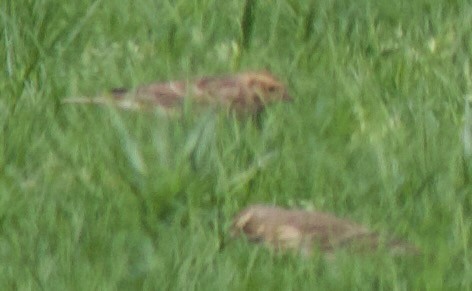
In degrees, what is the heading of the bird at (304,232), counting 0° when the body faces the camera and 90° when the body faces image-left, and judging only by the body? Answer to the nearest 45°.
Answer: approximately 90°

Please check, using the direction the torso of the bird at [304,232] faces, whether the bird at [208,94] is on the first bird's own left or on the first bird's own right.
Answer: on the first bird's own right
